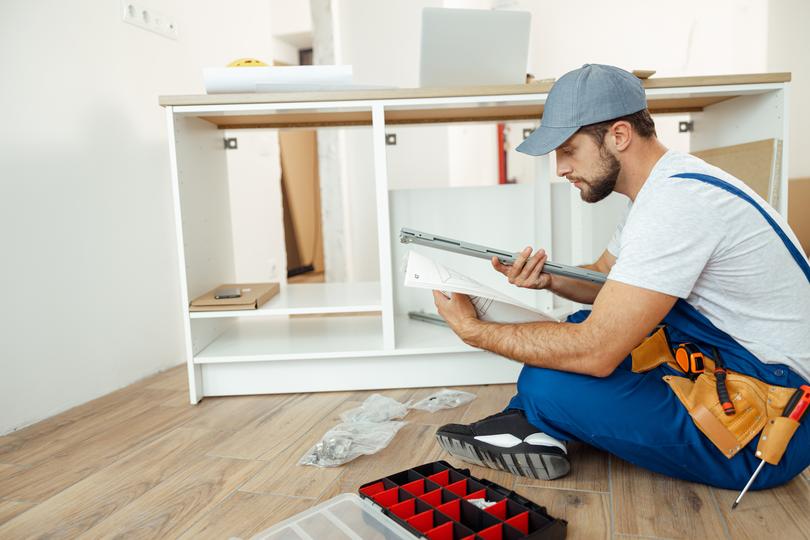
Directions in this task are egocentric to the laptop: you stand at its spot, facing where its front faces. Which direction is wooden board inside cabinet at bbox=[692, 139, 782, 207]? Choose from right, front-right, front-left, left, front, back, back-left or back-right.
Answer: right

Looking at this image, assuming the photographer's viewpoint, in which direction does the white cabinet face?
facing the viewer

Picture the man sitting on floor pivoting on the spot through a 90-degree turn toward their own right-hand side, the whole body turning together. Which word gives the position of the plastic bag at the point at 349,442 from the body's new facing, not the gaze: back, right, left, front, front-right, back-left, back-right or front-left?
left

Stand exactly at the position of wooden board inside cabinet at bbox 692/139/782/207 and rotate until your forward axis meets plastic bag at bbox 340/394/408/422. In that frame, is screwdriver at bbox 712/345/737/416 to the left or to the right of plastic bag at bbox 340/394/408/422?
left

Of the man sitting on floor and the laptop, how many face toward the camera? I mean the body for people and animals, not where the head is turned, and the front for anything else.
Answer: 0

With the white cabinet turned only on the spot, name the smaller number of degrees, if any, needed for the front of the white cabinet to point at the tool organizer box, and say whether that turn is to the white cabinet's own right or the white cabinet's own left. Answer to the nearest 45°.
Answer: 0° — it already faces it

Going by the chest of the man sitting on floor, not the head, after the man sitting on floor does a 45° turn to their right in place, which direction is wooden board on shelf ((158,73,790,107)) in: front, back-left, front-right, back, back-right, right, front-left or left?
front

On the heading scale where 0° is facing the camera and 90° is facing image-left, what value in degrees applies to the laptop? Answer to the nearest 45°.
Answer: approximately 180°

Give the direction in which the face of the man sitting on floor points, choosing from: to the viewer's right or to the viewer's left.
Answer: to the viewer's left

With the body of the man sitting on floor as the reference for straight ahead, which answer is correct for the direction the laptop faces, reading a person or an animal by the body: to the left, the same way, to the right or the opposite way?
to the right

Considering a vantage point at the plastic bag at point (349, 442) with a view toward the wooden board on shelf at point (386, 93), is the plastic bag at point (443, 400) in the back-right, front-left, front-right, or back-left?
front-right

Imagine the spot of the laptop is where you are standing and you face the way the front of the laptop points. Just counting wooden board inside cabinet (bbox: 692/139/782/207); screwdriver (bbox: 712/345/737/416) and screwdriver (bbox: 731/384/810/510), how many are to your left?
0

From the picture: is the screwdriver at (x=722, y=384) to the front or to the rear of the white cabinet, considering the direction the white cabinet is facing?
to the front

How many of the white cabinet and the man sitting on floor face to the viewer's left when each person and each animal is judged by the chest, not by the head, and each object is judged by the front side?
1

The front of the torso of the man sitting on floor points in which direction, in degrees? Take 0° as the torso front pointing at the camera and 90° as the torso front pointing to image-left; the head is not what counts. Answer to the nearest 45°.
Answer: approximately 90°

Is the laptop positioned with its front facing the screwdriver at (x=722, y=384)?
no

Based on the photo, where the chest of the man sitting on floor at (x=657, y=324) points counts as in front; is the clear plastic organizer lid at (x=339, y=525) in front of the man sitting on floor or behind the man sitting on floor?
in front
